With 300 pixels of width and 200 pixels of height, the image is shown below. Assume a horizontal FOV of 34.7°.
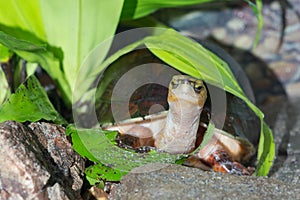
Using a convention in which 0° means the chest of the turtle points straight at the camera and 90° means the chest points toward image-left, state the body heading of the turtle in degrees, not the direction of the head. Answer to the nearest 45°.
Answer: approximately 0°

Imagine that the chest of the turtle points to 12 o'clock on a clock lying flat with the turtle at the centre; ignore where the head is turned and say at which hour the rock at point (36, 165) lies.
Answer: The rock is roughly at 1 o'clock from the turtle.
